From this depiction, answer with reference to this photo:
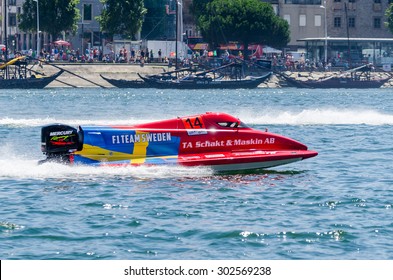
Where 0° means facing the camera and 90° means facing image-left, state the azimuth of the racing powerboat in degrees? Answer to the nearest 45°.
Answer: approximately 270°
